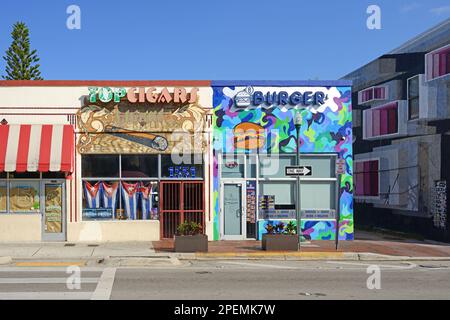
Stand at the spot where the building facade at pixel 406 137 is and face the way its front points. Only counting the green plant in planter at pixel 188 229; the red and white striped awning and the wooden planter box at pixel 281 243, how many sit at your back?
0

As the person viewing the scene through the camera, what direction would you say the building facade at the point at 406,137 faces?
facing the viewer and to the left of the viewer

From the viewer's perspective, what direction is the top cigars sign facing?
toward the camera

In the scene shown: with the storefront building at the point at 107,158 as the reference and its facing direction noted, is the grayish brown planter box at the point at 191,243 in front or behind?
in front

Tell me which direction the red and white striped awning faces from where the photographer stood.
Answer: facing the viewer

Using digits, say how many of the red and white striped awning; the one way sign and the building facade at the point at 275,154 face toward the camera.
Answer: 3

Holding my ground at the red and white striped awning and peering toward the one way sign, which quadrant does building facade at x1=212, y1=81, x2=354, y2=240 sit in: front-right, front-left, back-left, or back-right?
front-left

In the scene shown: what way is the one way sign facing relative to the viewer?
toward the camera

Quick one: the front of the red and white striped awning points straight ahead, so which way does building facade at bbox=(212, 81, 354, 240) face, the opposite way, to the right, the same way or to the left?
the same way

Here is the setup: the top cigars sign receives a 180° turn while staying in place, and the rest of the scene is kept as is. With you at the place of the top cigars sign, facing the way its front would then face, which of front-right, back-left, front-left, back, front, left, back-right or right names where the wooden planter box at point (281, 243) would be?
back-right

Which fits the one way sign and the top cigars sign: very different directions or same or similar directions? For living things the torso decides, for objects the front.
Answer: same or similar directions

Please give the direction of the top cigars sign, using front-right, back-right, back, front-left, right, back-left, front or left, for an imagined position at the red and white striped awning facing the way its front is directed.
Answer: left

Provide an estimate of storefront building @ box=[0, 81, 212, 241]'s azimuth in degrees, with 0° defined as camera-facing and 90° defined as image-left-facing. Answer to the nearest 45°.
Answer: approximately 0°
